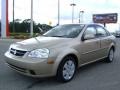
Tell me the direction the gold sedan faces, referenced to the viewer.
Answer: facing the viewer and to the left of the viewer
